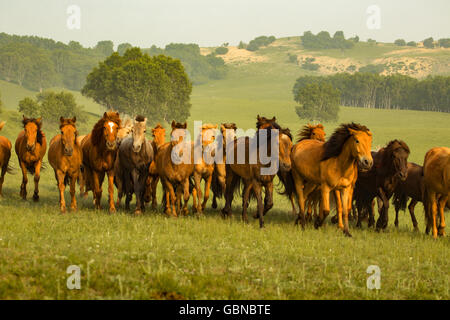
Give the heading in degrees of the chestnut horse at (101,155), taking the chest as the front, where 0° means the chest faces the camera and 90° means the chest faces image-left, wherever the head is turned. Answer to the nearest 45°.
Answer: approximately 315°

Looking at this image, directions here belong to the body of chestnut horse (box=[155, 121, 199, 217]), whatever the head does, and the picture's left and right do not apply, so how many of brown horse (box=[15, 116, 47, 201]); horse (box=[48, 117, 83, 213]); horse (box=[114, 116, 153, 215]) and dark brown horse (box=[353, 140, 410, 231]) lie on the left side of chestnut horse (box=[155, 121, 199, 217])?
1

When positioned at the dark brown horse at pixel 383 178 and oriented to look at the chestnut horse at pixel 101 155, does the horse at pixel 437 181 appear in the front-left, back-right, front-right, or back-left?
back-left

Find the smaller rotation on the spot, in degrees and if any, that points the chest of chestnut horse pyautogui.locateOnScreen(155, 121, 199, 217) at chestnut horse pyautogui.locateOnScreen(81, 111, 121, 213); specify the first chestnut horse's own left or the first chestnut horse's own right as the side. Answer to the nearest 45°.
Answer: approximately 90° to the first chestnut horse's own right

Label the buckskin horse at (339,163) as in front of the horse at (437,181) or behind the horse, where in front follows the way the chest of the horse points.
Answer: behind
